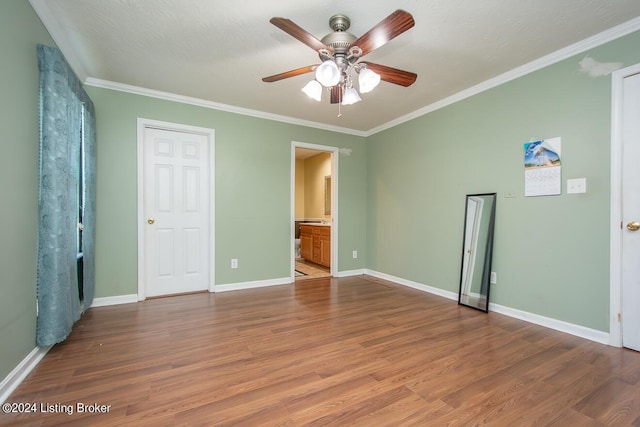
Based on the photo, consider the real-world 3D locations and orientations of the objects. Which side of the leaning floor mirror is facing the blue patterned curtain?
front

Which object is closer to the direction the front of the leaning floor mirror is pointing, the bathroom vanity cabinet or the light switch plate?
the bathroom vanity cabinet

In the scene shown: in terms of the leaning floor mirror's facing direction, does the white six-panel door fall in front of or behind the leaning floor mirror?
in front

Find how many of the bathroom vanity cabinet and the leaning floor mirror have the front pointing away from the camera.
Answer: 0

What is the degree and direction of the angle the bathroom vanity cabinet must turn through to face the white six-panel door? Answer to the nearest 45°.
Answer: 0° — it already faces it

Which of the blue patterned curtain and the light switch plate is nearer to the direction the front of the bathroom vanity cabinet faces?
the blue patterned curtain

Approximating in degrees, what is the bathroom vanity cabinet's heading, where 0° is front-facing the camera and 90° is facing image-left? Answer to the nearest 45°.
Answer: approximately 45°

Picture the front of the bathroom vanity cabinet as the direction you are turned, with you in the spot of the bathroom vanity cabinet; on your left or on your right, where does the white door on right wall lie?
on your left

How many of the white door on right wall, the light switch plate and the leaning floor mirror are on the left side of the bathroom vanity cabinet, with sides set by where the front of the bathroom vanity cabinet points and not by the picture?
3

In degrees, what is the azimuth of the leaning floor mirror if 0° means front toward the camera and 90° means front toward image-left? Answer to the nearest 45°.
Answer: approximately 45°

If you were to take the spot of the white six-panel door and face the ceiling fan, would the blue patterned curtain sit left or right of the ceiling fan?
right

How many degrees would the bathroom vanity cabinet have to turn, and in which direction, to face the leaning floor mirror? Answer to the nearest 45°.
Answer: approximately 90° to its left
